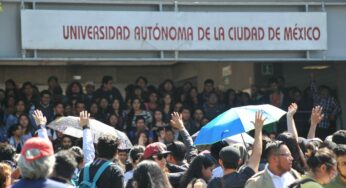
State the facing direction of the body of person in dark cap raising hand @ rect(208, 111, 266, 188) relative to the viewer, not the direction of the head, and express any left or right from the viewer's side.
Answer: facing away from the viewer

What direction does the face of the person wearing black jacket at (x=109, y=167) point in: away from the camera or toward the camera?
away from the camera

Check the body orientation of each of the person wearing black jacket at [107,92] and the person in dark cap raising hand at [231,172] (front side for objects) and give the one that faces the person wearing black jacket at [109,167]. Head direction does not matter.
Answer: the person wearing black jacket at [107,92]

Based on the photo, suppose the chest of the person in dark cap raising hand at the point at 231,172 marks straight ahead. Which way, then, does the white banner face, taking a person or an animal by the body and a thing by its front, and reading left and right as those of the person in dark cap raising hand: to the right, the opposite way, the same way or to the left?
the opposite way

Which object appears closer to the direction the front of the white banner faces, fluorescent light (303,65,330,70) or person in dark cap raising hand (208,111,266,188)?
the person in dark cap raising hand

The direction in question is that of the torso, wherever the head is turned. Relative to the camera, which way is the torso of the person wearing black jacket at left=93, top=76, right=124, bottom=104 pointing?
toward the camera

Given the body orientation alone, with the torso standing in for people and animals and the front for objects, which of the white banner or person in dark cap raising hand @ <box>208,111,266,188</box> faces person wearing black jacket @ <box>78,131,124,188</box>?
the white banner

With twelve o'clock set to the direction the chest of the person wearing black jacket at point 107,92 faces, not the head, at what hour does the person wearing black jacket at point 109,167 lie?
the person wearing black jacket at point 109,167 is roughly at 12 o'clock from the person wearing black jacket at point 107,92.

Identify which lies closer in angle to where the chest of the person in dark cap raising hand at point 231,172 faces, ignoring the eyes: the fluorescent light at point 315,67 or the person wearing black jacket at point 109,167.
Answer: the fluorescent light

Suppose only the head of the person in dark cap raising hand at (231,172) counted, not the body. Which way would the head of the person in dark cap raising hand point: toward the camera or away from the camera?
away from the camera

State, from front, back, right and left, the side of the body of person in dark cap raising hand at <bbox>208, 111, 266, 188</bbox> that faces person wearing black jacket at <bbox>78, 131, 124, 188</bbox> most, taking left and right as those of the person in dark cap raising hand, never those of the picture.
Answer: left

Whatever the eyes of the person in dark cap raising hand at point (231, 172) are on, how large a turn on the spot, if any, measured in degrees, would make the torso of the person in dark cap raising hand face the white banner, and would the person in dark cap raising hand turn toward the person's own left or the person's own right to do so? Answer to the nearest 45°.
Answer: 0° — they already face it

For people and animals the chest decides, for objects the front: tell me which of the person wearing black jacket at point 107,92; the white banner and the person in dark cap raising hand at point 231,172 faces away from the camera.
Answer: the person in dark cap raising hand
